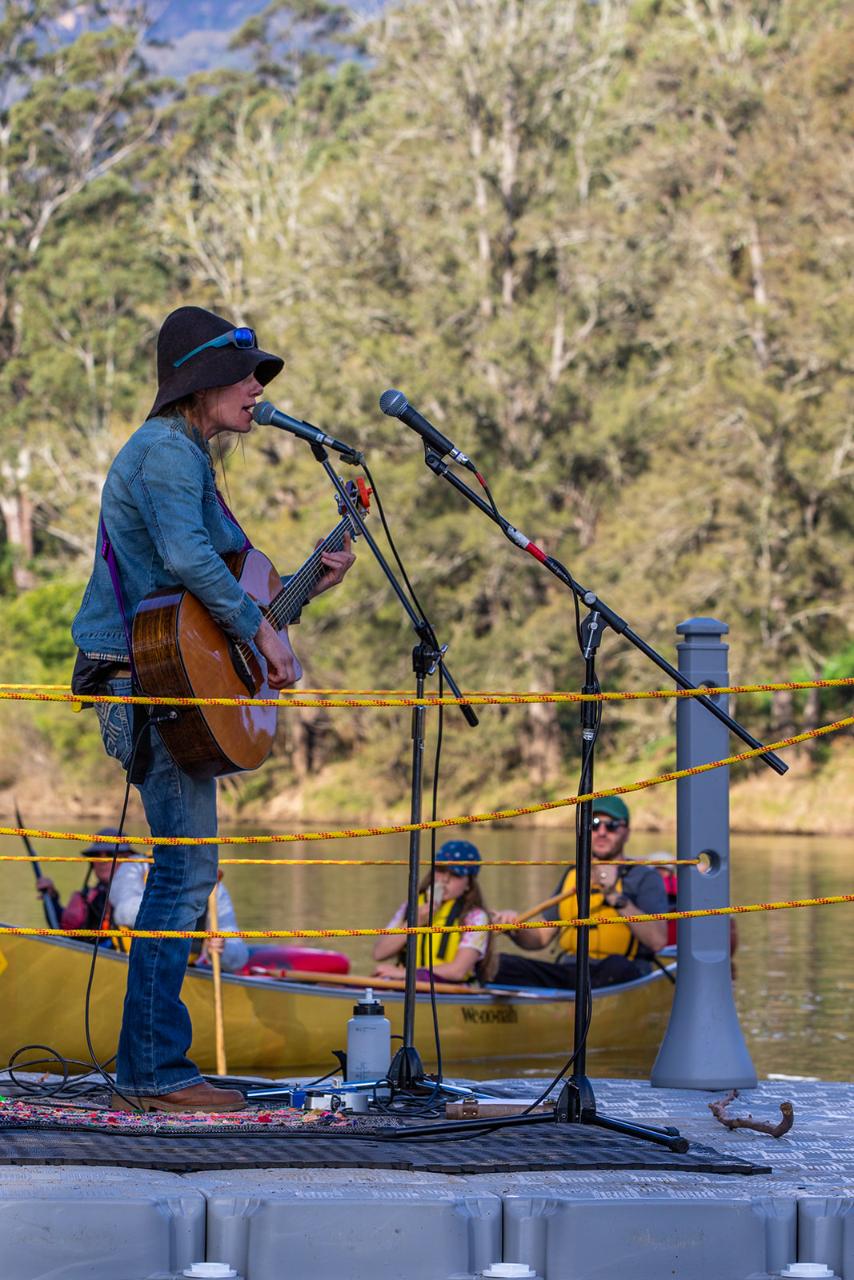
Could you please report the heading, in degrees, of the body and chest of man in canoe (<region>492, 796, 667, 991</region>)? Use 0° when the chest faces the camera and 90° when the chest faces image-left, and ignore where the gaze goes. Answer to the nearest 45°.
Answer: approximately 45°

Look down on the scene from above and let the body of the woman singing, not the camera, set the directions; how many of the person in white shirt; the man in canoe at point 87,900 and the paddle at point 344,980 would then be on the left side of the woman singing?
3

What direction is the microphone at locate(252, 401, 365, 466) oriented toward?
to the viewer's left

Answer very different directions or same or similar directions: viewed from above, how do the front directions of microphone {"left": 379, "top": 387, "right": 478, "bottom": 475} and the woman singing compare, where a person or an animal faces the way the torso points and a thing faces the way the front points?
very different directions

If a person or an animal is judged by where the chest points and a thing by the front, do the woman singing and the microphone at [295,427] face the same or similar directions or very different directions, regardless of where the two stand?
very different directions

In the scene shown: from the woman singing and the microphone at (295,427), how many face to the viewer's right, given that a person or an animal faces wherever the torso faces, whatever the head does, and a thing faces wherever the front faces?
1

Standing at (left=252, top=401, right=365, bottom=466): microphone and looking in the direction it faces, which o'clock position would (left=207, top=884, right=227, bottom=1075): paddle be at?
The paddle is roughly at 3 o'clock from the microphone.

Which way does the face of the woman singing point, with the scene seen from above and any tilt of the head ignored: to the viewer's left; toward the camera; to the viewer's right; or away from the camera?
to the viewer's right

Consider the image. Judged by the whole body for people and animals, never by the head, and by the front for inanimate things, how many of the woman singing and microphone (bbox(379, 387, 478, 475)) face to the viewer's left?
1

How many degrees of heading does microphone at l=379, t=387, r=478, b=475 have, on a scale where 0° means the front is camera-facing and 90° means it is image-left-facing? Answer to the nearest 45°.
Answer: approximately 90°

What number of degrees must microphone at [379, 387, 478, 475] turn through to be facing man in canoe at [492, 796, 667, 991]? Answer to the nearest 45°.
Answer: approximately 90° to its right

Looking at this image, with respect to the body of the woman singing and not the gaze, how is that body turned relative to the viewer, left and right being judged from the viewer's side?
facing to the right of the viewer
